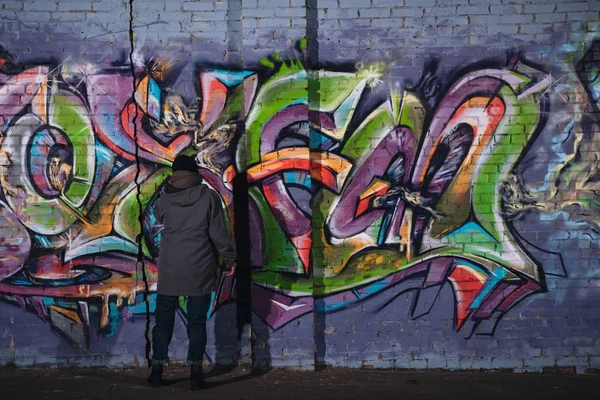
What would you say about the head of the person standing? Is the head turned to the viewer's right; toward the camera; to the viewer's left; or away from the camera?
away from the camera

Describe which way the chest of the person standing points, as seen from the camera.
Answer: away from the camera
